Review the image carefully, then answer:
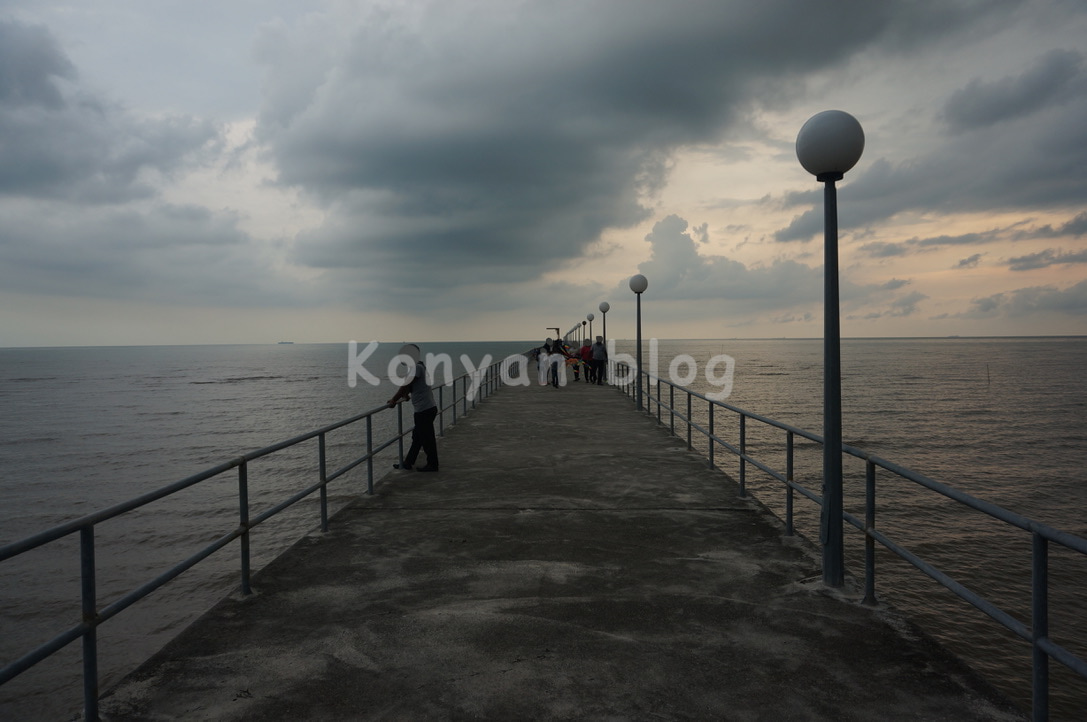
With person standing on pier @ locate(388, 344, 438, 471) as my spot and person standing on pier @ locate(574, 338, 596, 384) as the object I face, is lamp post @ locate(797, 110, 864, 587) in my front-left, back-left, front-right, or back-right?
back-right

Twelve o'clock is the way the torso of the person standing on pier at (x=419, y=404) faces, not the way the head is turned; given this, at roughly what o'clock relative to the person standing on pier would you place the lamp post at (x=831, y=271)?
The lamp post is roughly at 8 o'clock from the person standing on pier.

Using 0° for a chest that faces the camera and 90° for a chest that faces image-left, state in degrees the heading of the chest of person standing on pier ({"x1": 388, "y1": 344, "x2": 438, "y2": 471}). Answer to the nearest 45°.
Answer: approximately 90°

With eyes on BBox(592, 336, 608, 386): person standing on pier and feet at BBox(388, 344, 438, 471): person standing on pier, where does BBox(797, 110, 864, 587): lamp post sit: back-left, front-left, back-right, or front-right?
back-right

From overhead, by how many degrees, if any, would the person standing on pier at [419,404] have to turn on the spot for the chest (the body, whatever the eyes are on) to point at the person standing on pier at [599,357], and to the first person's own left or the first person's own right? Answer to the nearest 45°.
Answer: approximately 135° to the first person's own right

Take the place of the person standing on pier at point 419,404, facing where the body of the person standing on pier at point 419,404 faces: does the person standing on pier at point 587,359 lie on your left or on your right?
on your right

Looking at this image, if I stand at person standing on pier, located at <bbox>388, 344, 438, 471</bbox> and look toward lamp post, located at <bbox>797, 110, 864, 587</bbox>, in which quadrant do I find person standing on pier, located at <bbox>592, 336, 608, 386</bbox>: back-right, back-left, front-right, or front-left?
back-left
